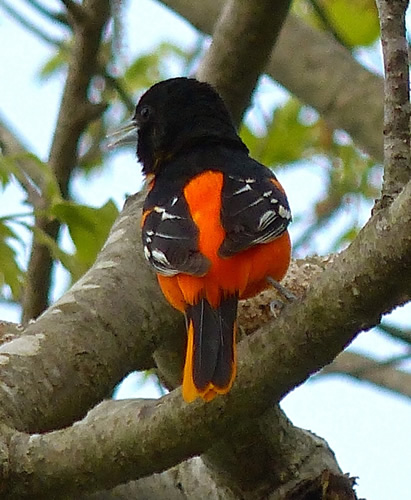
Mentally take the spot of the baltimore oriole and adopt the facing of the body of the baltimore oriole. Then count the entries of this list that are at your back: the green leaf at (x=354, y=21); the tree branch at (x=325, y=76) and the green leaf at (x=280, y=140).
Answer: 0

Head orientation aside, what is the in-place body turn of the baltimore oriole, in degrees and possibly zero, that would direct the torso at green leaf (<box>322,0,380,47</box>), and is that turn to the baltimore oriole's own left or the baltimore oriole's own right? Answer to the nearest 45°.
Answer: approximately 45° to the baltimore oriole's own right

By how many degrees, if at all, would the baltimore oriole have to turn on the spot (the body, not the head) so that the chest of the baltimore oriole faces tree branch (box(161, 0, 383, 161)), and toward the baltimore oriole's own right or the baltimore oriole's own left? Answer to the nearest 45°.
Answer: approximately 45° to the baltimore oriole's own right

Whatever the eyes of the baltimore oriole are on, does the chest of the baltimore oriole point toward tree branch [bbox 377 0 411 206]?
no

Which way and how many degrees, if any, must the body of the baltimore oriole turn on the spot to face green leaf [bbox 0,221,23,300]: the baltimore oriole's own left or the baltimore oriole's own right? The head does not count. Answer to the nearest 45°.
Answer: approximately 90° to the baltimore oriole's own left

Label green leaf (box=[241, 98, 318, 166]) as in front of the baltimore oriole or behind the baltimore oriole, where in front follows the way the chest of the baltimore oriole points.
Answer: in front

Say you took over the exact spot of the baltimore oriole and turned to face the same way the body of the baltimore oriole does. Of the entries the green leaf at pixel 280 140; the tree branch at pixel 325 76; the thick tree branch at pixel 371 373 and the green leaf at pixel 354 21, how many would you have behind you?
0

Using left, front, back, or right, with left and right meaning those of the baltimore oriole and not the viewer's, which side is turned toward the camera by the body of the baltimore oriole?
back
